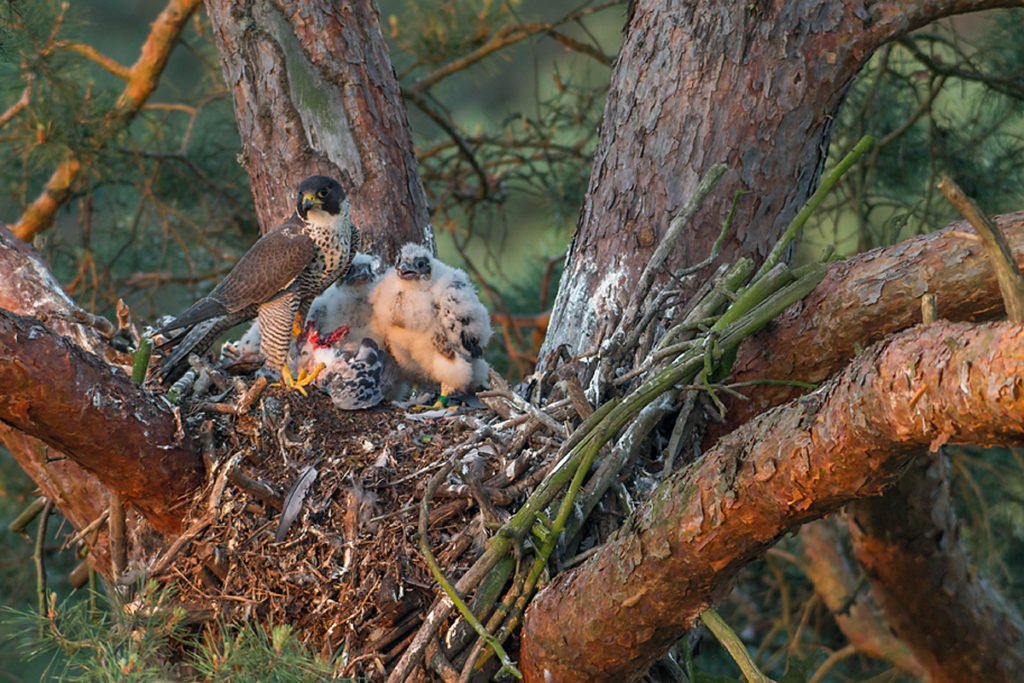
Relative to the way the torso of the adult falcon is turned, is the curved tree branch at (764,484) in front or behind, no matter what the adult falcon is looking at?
in front

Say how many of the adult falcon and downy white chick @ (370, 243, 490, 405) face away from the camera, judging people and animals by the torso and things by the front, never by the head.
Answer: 0

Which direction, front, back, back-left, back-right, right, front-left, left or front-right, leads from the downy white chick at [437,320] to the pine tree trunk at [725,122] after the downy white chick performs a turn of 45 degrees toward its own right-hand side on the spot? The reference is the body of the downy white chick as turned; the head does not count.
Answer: back-left

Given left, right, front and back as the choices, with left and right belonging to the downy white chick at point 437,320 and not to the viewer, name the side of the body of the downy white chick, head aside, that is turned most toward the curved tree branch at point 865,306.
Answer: left

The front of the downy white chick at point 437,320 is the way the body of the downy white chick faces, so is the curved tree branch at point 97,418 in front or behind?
in front

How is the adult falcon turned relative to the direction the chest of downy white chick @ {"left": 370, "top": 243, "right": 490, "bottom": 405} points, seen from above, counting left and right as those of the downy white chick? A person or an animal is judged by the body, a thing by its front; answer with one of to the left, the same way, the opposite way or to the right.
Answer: to the left

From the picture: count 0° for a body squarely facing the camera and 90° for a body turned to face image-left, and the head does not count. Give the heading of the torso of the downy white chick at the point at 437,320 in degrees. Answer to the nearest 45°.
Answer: approximately 45°

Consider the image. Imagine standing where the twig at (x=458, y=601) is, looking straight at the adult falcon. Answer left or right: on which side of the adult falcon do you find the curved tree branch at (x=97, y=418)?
left

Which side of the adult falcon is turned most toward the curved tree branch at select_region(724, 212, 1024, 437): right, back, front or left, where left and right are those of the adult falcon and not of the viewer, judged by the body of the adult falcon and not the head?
front

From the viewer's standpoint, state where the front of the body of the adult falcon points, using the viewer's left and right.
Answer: facing the viewer and to the right of the viewer

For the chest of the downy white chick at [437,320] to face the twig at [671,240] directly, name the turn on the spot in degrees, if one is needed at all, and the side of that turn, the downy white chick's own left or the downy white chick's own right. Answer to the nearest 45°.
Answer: approximately 90° to the downy white chick's own left

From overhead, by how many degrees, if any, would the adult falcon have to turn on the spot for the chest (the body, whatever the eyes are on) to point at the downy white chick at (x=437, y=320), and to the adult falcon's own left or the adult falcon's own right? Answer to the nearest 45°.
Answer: approximately 45° to the adult falcon's own left

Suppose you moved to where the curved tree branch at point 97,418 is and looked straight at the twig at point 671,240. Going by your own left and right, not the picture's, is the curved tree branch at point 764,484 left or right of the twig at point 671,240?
right
